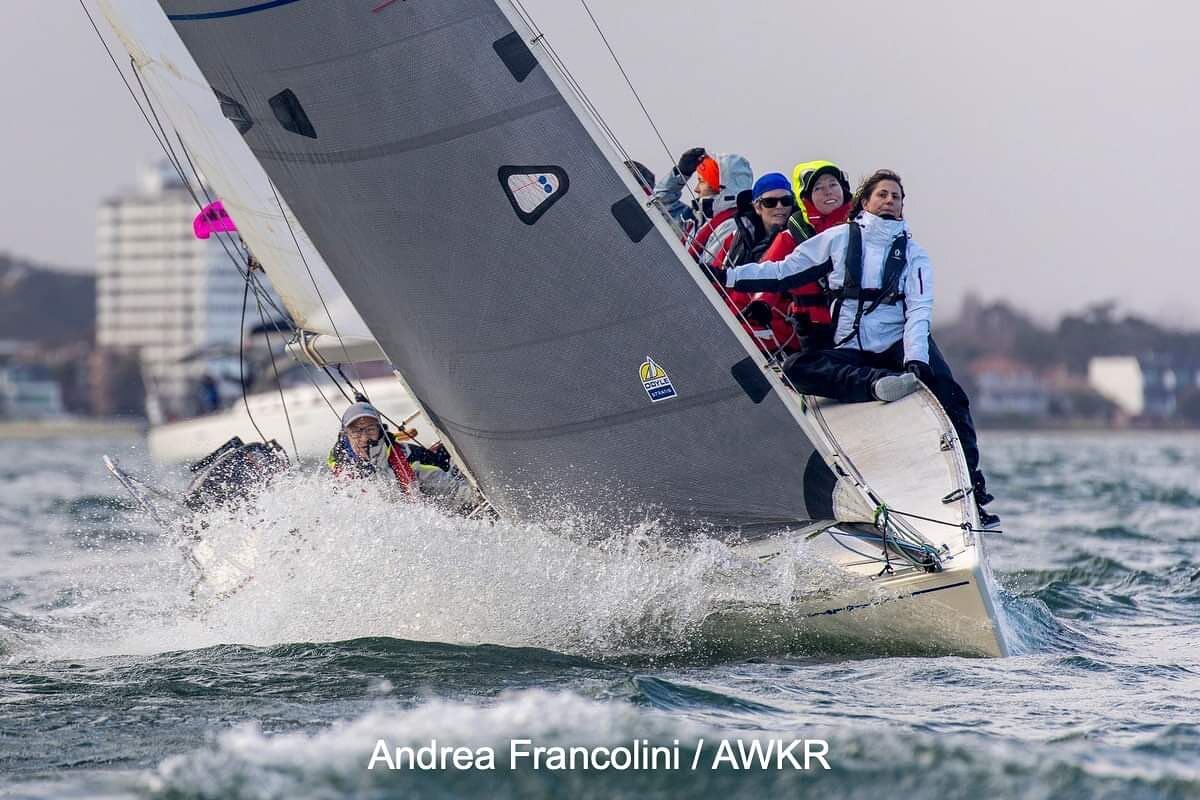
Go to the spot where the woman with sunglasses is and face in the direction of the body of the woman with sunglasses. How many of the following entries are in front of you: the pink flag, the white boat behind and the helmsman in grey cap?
0

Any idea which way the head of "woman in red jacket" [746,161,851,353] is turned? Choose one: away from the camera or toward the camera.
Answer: toward the camera

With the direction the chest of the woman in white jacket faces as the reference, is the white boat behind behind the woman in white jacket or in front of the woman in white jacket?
behind

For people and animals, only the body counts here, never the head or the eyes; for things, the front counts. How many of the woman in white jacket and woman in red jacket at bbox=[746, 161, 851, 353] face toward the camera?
2

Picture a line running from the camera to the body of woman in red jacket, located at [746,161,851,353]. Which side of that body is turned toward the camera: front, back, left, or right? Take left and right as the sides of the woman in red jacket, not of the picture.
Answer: front
